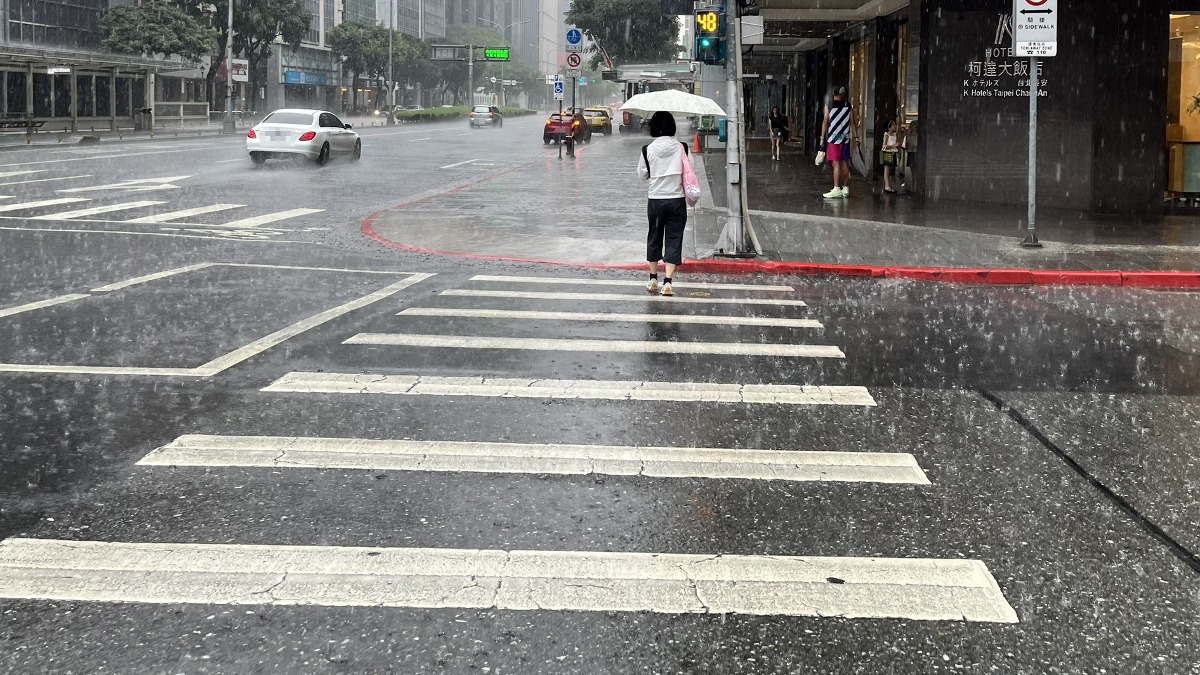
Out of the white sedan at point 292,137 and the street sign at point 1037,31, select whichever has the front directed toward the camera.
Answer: the street sign

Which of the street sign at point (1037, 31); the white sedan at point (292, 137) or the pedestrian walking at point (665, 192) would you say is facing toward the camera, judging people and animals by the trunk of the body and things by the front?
the street sign

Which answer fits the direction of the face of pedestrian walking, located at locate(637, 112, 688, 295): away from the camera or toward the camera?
away from the camera

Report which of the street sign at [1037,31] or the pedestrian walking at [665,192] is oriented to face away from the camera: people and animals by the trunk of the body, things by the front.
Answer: the pedestrian walking

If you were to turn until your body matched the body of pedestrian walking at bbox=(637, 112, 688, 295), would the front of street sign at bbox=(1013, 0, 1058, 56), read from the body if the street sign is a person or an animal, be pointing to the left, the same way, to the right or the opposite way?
the opposite way

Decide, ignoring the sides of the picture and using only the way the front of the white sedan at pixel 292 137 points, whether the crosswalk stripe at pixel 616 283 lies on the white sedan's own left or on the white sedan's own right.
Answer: on the white sedan's own right

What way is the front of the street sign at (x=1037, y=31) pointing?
toward the camera

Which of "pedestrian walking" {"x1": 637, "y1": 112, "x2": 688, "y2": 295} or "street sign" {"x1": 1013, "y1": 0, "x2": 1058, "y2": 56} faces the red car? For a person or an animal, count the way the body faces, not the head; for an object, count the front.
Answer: the pedestrian walking

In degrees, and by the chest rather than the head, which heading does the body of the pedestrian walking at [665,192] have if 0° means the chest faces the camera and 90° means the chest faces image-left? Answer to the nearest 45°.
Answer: approximately 180°

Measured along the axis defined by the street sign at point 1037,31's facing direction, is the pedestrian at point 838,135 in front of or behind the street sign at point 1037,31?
behind

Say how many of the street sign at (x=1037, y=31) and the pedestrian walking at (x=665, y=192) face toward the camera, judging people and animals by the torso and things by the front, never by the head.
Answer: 1

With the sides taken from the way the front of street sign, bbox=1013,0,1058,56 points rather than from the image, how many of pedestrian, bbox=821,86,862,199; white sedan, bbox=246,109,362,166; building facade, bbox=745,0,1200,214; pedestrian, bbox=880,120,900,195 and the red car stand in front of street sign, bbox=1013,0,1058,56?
0

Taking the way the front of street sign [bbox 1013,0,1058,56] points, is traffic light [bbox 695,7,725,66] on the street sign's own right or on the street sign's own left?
on the street sign's own right

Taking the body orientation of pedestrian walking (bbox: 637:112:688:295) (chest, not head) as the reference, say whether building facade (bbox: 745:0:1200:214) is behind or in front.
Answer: in front

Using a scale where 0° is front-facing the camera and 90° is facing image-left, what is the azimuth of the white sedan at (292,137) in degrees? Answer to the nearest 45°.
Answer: approximately 225°
